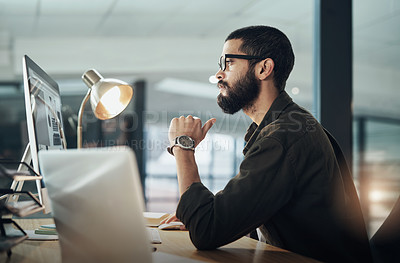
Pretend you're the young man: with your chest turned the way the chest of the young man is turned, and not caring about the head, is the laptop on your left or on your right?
on your left

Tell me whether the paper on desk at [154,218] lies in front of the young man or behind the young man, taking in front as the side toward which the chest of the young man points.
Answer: in front

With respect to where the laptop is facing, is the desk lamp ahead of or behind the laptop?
ahead

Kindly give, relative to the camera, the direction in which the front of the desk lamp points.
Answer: facing the viewer and to the right of the viewer

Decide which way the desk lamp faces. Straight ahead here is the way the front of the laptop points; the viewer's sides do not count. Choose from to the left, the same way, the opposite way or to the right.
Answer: to the right

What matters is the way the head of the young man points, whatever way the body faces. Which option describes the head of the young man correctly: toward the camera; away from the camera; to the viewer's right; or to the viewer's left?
to the viewer's left

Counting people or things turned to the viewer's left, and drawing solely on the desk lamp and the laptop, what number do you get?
0

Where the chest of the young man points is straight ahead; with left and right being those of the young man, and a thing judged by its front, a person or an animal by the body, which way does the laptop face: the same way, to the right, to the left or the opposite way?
to the right

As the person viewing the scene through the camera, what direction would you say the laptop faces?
facing away from the viewer and to the right of the viewer

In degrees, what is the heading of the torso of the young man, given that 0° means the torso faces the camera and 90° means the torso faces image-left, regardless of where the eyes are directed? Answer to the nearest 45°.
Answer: approximately 90°
